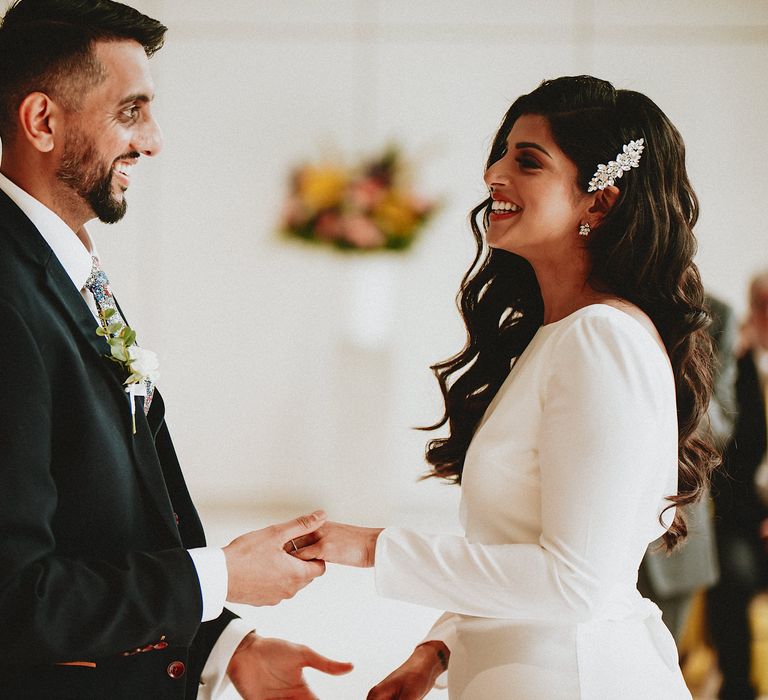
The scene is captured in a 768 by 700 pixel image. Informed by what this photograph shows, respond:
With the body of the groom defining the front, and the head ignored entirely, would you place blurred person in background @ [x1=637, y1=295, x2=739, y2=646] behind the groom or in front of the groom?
in front

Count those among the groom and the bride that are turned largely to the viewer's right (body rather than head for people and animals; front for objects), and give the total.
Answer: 1

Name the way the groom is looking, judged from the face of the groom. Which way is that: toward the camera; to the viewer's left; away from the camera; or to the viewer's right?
to the viewer's right

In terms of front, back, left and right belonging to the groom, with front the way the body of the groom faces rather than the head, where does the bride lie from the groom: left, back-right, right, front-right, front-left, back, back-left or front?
front

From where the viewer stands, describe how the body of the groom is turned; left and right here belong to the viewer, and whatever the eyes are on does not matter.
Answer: facing to the right of the viewer

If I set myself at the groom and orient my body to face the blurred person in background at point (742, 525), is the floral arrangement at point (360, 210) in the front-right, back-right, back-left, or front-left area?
front-left

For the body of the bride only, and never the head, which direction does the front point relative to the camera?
to the viewer's left

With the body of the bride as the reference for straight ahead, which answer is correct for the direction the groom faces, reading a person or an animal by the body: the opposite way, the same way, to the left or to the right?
the opposite way

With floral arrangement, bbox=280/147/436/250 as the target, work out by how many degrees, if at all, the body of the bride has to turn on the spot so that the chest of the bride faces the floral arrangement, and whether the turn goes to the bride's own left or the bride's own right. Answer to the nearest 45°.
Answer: approximately 90° to the bride's own right

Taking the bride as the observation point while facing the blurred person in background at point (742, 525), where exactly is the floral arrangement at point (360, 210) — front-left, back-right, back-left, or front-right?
front-left

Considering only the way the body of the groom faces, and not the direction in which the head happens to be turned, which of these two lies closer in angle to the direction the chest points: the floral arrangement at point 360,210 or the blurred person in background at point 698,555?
the blurred person in background

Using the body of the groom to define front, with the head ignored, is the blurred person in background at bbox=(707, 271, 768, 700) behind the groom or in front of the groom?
in front

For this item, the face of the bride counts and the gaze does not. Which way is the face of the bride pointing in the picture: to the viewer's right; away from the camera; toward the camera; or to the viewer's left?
to the viewer's left

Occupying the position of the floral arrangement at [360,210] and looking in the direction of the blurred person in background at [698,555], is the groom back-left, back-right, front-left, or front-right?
front-right
